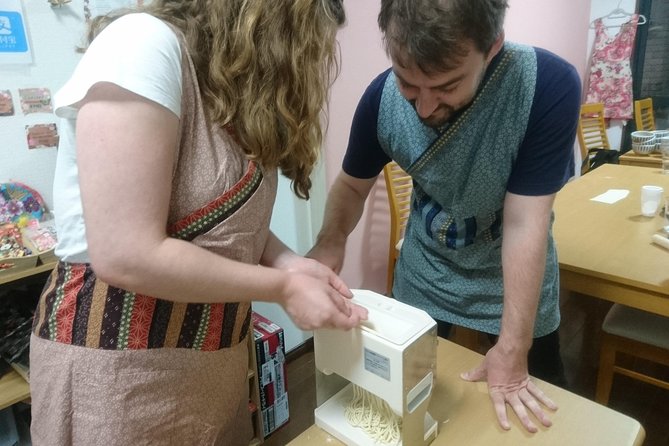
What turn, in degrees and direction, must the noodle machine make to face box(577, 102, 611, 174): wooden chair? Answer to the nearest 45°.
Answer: approximately 180°

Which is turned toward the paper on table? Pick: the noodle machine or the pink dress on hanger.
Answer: the pink dress on hanger

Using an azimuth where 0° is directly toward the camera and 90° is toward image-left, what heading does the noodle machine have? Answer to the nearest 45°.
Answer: approximately 45°

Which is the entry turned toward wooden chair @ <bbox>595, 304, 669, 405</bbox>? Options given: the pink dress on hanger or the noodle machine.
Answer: the pink dress on hanger

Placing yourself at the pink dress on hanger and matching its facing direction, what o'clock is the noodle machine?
The noodle machine is roughly at 12 o'clock from the pink dress on hanger.

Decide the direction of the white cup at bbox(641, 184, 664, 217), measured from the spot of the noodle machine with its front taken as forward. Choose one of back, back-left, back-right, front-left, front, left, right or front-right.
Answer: back

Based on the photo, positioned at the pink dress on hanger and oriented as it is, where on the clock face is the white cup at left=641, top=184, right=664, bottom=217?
The white cup is roughly at 12 o'clock from the pink dress on hanger.

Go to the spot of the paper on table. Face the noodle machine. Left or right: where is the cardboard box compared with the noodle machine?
right

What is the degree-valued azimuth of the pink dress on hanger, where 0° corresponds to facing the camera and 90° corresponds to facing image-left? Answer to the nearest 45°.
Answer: approximately 0°
